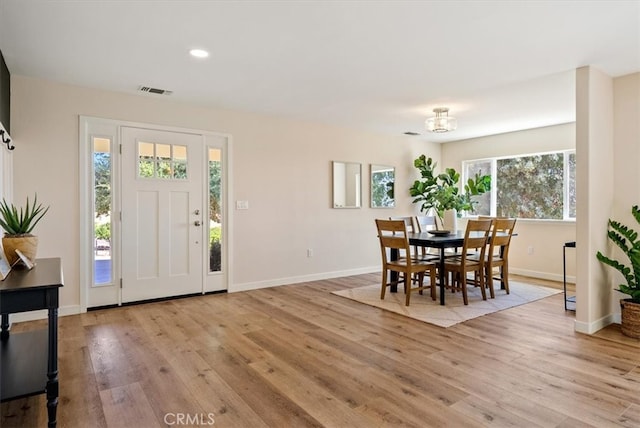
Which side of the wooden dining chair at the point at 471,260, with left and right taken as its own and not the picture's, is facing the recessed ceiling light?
left

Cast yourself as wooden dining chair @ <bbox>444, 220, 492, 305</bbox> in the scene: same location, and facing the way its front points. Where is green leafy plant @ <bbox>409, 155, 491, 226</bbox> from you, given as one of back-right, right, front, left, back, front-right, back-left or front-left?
front-right

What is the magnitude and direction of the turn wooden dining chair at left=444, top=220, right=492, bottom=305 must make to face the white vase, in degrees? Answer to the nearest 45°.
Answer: approximately 45° to its right

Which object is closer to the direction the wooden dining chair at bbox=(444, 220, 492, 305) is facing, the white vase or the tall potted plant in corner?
the white vase

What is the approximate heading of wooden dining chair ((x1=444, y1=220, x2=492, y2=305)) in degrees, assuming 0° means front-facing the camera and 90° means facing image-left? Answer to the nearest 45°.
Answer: approximately 135°

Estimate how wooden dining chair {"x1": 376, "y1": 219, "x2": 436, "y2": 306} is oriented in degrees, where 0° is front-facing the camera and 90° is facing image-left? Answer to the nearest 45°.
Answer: approximately 225°

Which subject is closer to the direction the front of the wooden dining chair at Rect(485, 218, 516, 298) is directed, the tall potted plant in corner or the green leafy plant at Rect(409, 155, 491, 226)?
the green leafy plant

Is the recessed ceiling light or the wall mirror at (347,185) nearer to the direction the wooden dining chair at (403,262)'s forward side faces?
the wall mirror

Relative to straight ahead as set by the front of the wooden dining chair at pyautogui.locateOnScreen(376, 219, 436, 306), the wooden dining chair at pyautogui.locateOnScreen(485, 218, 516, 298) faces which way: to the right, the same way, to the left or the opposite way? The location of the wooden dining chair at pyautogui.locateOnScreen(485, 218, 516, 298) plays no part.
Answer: to the left
